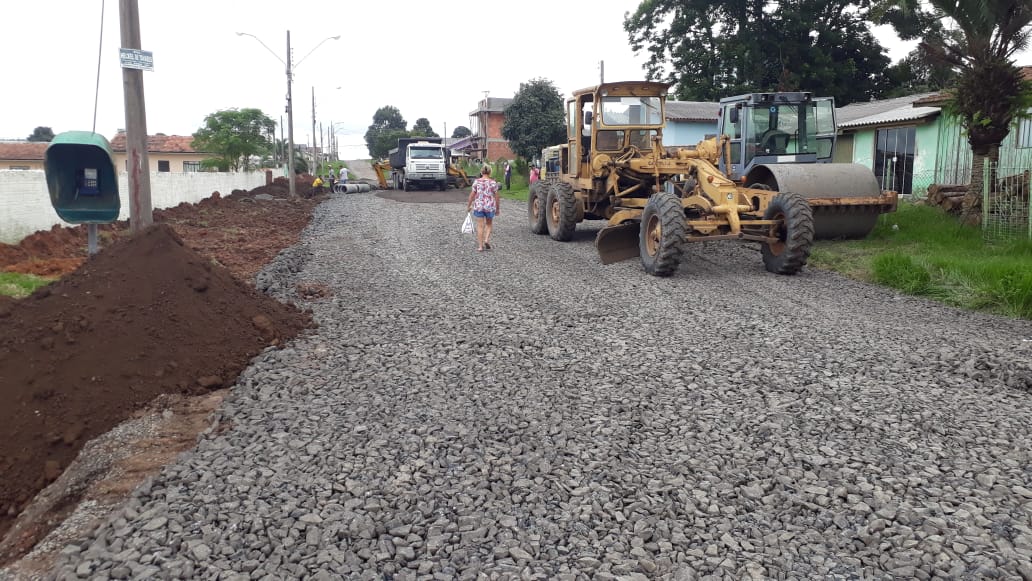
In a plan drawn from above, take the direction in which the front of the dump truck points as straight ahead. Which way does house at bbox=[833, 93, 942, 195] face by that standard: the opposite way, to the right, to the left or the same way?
to the right

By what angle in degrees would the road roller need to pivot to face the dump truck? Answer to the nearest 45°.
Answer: approximately 180°

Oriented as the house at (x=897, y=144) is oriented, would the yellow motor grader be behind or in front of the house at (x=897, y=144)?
in front

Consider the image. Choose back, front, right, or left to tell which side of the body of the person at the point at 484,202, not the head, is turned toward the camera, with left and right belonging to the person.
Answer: back

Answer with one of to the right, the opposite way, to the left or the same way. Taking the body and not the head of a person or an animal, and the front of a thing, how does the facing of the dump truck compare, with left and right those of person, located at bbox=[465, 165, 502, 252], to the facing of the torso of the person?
the opposite way

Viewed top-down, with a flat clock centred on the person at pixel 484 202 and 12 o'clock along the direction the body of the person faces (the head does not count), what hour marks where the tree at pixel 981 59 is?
The tree is roughly at 3 o'clock from the person.

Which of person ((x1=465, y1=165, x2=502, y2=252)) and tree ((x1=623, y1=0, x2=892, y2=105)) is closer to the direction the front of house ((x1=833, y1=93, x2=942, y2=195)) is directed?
the person
